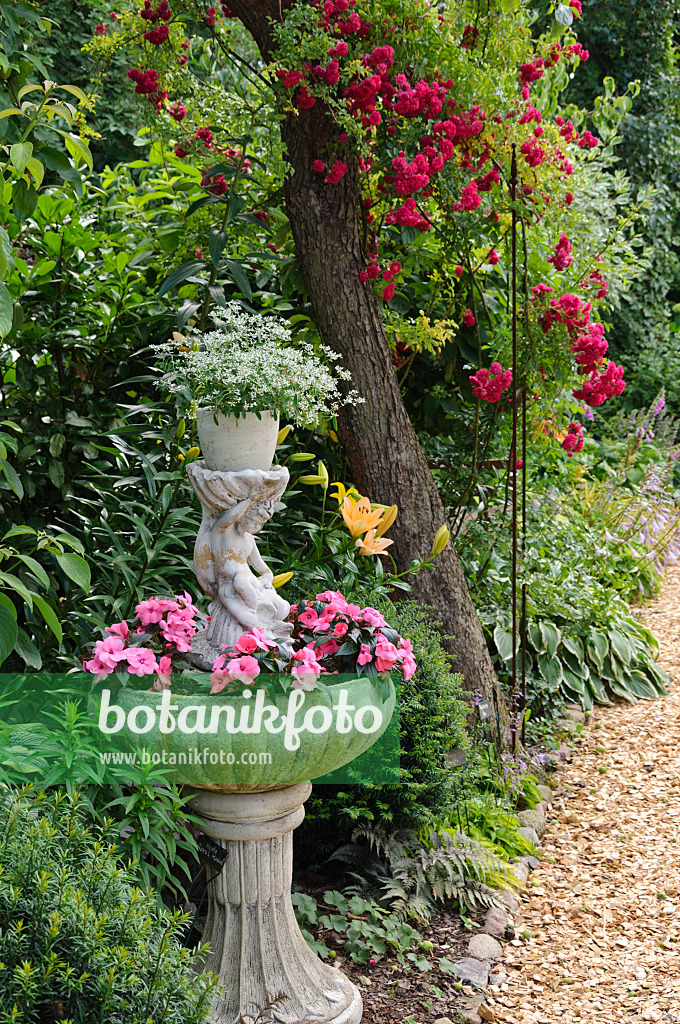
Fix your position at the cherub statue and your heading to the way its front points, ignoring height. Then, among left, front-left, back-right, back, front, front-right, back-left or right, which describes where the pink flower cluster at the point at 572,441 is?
left

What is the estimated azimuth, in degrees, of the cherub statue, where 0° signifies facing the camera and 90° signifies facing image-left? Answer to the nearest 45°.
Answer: approximately 315°

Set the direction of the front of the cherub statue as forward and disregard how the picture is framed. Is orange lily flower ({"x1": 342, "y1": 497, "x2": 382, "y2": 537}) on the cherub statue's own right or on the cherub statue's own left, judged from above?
on the cherub statue's own left

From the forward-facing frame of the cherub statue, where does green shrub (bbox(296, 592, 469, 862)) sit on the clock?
The green shrub is roughly at 9 o'clock from the cherub statue.

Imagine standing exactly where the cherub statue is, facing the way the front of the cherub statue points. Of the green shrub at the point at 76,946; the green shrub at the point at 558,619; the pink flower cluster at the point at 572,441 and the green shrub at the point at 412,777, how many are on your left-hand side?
3

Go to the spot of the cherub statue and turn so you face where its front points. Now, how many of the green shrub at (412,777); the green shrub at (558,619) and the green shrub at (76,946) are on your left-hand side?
2
